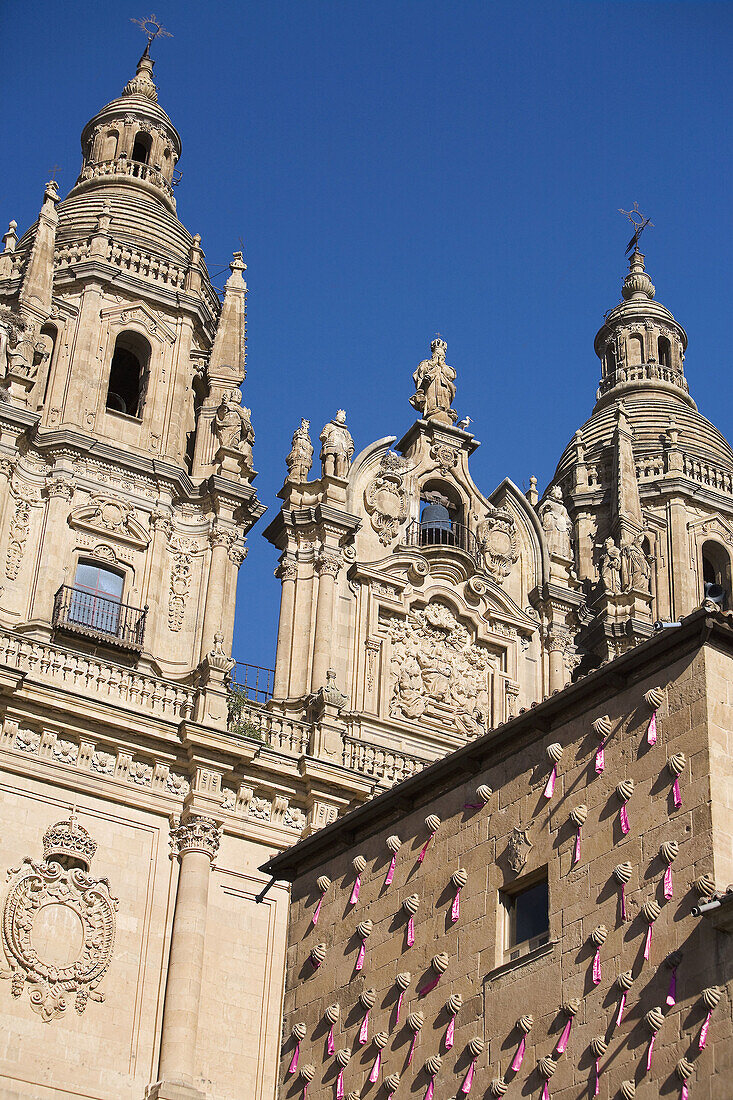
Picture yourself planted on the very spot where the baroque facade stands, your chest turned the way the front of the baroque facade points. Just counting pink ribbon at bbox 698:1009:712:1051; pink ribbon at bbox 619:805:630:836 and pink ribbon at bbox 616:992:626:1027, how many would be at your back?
0

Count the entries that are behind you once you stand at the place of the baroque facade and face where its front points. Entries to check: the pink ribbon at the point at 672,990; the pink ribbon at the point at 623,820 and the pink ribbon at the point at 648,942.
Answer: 0

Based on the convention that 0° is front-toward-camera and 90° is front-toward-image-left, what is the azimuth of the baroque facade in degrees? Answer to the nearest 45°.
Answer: approximately 315°

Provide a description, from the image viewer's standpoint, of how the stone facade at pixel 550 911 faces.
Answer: facing the viewer and to the left of the viewer

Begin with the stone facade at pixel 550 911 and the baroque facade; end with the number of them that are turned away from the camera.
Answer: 0

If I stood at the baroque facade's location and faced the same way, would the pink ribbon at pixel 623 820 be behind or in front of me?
in front

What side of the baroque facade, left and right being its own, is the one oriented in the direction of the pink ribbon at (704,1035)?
front
